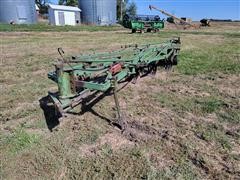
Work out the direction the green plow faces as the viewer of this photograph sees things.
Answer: facing the viewer and to the left of the viewer

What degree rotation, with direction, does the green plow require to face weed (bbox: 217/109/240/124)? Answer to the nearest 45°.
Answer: approximately 135° to its left

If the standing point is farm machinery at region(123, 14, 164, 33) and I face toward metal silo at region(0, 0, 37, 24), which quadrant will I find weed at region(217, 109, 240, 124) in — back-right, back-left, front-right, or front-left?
back-left

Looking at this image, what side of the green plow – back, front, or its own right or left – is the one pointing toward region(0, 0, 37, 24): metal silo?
right

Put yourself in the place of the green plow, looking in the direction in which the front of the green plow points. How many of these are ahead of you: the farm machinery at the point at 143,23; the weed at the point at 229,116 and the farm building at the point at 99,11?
0

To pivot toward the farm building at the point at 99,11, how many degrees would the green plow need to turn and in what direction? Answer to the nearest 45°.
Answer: approximately 135° to its right

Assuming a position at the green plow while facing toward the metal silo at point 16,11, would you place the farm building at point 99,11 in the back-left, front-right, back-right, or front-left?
front-right

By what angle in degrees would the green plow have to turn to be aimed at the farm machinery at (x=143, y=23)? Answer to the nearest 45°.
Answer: approximately 135° to its right
